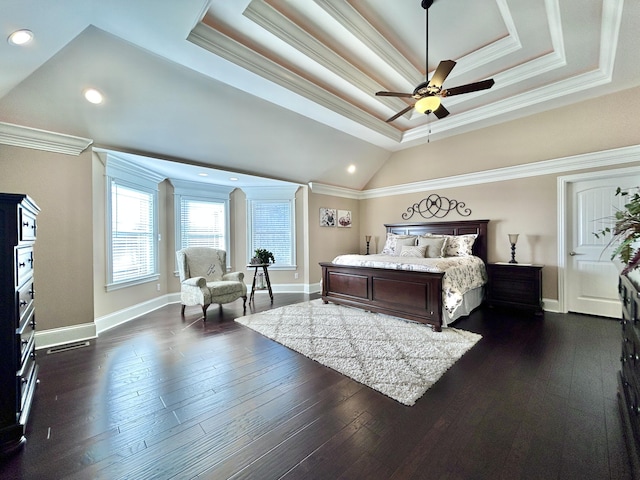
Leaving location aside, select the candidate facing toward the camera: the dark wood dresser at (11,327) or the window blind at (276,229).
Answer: the window blind

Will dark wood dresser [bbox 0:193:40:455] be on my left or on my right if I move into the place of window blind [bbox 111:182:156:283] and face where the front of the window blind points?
on my right

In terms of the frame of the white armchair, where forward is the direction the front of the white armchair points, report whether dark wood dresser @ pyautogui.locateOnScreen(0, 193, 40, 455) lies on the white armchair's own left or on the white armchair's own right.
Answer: on the white armchair's own right

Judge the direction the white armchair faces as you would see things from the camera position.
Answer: facing the viewer and to the right of the viewer

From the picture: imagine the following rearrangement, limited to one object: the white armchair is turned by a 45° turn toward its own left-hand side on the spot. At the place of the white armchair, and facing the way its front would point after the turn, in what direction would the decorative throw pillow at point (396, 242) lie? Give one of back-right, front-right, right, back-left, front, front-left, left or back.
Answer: front

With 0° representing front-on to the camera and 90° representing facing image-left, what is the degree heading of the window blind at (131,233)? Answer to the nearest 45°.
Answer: approximately 315°

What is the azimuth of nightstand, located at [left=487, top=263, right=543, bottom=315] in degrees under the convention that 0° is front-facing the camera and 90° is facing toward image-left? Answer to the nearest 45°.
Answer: approximately 45°

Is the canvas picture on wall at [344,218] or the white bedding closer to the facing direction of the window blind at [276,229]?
the white bedding

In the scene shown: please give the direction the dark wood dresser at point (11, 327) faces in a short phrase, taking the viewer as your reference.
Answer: facing to the right of the viewer

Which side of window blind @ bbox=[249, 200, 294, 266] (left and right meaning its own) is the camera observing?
front

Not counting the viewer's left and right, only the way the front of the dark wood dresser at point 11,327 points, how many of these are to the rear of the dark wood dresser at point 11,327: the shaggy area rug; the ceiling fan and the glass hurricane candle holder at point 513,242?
0

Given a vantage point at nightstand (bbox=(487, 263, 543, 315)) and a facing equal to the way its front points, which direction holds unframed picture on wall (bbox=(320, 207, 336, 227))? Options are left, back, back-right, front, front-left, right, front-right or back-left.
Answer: front-right

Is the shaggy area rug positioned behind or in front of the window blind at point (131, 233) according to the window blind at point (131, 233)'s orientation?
in front

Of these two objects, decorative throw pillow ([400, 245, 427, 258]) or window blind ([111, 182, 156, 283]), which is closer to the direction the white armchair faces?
the decorative throw pillow
